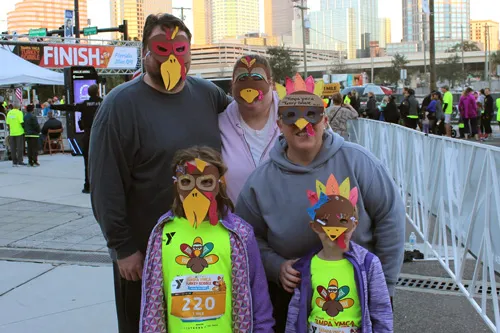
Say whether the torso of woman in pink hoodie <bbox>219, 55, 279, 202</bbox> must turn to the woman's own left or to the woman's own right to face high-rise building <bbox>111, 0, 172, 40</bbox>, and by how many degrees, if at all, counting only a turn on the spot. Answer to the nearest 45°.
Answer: approximately 180°

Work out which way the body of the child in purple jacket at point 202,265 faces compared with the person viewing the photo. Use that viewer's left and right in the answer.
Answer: facing the viewer

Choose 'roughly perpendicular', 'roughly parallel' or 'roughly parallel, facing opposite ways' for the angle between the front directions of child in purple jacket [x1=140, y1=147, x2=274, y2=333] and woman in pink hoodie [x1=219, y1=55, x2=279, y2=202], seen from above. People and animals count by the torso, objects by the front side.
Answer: roughly parallel

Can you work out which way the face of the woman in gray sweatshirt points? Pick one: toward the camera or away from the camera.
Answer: toward the camera

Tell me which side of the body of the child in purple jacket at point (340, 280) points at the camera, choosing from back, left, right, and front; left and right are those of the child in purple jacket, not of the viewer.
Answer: front

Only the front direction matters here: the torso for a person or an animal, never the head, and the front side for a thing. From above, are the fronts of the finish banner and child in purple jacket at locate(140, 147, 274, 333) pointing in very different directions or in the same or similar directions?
same or similar directions

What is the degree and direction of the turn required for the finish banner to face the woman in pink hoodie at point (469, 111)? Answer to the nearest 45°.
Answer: approximately 90° to its left

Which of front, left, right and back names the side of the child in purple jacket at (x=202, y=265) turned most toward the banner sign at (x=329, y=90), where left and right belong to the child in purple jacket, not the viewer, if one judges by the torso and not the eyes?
back

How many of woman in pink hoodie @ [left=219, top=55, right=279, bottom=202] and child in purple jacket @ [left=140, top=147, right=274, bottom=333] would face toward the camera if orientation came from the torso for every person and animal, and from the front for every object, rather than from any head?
2

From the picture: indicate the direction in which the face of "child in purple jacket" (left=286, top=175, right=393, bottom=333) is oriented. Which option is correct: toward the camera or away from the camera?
toward the camera

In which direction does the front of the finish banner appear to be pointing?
toward the camera

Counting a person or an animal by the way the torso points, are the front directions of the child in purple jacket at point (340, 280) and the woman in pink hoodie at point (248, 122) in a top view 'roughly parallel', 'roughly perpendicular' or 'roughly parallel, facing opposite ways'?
roughly parallel

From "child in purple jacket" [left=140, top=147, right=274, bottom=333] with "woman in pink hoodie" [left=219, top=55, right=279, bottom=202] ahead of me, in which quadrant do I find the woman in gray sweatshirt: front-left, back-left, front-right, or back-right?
front-right
